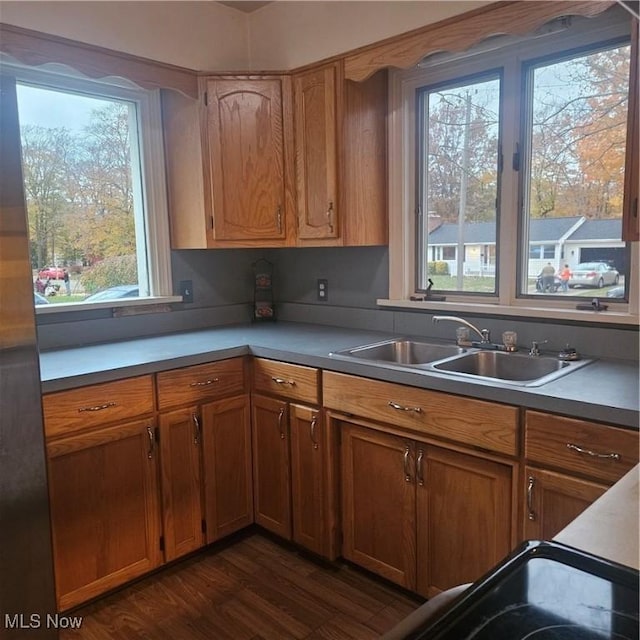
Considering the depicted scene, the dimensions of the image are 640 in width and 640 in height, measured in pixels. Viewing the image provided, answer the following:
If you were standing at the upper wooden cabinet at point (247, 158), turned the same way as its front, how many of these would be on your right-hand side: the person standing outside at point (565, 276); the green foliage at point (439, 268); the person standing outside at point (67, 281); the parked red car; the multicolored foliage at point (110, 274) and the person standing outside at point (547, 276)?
3

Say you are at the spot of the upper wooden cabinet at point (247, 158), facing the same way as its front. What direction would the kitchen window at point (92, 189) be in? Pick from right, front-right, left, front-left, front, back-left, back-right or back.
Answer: right

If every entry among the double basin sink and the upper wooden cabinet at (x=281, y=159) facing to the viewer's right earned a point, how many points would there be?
0

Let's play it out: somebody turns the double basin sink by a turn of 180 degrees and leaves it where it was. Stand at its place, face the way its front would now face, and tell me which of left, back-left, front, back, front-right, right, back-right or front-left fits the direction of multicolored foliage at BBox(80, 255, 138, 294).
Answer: back-left

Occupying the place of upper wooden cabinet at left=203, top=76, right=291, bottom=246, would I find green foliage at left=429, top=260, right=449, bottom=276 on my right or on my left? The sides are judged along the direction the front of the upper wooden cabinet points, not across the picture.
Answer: on my left

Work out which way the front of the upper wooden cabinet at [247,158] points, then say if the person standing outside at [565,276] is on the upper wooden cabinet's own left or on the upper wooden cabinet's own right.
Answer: on the upper wooden cabinet's own left

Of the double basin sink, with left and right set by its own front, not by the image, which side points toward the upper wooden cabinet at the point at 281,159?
right

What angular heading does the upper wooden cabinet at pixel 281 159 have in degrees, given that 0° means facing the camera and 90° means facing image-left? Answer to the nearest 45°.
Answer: approximately 0°

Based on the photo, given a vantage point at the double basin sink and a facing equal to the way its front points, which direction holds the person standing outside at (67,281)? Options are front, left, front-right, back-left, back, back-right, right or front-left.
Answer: front-right

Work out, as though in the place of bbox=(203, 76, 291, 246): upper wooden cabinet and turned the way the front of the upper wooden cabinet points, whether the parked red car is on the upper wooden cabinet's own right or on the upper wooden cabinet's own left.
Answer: on the upper wooden cabinet's own right
